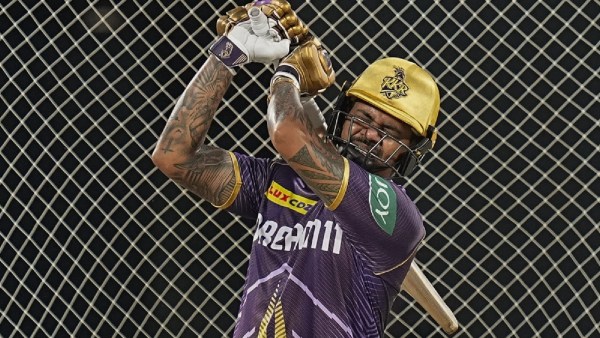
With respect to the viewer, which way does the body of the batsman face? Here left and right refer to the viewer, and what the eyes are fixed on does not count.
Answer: facing the viewer and to the left of the viewer
